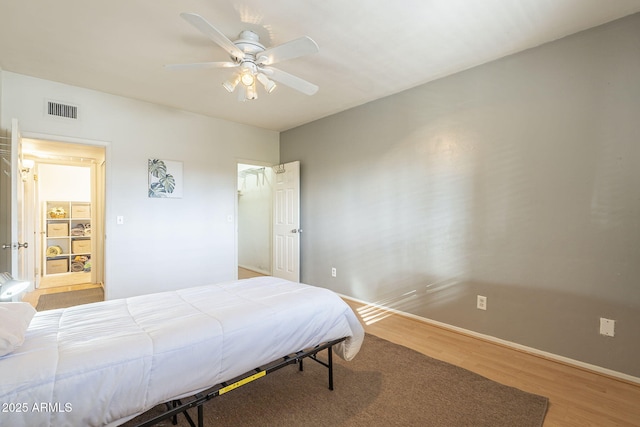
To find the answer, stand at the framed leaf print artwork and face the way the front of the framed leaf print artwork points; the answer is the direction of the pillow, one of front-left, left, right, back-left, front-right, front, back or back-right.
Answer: front

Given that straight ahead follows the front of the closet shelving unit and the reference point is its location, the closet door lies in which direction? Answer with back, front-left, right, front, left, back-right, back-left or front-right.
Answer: front-left

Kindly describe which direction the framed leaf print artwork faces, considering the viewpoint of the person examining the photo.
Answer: facing the viewer

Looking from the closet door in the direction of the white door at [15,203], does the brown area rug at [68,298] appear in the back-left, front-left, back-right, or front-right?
front-right

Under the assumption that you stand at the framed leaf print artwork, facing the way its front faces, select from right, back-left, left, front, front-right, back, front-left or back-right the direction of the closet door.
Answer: left

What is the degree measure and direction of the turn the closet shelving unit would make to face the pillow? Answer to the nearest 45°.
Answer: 0° — it already faces it

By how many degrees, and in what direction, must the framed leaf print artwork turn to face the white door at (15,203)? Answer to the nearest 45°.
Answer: approximately 45° to its right

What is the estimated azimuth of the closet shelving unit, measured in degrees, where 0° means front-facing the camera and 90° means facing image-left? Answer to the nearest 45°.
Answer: approximately 0°

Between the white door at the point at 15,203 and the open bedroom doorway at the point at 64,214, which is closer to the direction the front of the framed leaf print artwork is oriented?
the white door

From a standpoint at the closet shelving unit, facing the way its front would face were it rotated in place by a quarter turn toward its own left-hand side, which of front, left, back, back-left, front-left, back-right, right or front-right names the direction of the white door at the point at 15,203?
right

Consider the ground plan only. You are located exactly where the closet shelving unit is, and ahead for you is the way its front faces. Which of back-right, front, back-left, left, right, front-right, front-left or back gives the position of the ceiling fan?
front

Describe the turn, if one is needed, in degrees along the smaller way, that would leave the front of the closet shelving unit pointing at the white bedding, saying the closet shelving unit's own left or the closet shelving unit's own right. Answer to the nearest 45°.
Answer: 0° — it already faces it

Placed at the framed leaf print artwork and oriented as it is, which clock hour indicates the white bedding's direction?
The white bedding is roughly at 12 o'clock from the framed leaf print artwork.

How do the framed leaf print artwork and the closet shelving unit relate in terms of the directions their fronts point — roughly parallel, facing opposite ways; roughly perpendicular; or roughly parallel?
roughly parallel

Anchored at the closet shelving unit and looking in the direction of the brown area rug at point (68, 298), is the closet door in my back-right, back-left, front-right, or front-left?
front-left
